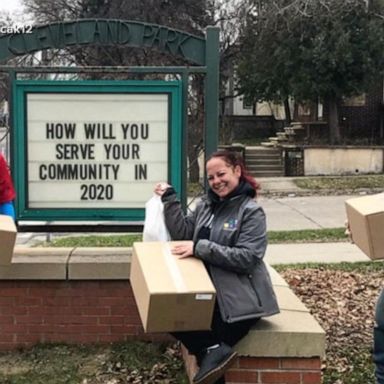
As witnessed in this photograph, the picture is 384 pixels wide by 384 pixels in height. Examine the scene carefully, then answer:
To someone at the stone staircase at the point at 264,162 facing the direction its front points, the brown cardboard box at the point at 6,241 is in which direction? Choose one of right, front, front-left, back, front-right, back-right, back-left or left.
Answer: front

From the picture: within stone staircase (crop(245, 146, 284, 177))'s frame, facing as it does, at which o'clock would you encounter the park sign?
The park sign is roughly at 12 o'clock from the stone staircase.

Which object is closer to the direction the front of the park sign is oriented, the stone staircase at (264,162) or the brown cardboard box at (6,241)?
the brown cardboard box

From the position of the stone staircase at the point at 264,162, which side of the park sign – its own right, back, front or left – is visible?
back

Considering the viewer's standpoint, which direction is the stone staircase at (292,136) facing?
facing the viewer and to the left of the viewer

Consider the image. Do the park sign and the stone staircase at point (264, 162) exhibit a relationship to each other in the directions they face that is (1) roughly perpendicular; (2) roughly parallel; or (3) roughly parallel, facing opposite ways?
roughly parallel

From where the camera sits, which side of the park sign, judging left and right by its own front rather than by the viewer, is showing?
front

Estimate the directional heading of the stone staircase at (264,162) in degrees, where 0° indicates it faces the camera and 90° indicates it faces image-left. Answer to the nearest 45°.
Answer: approximately 0°

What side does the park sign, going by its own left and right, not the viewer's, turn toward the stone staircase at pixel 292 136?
back
